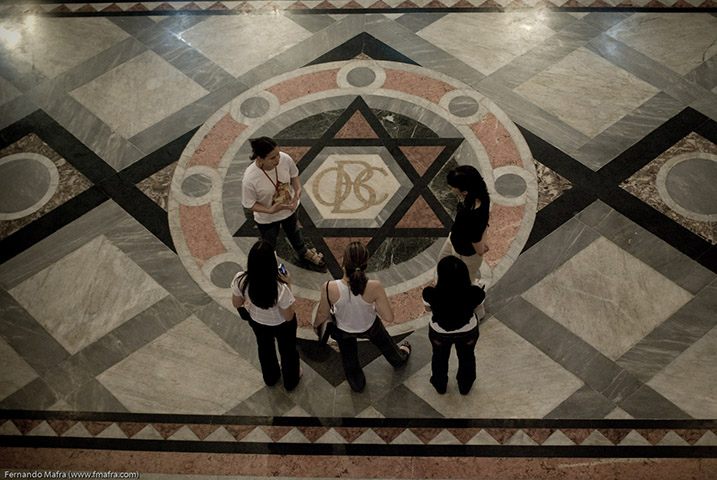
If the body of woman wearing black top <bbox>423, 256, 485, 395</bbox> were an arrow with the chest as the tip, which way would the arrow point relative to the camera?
away from the camera

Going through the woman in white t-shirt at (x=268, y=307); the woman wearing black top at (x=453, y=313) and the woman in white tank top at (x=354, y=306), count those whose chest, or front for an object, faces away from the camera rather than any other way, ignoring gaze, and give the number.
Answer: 3

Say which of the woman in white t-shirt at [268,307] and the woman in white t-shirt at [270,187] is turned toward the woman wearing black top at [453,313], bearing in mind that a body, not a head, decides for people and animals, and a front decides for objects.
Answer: the woman in white t-shirt at [270,187]

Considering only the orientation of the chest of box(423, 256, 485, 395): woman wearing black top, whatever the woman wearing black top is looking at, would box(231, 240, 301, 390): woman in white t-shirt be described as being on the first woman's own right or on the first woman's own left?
on the first woman's own left

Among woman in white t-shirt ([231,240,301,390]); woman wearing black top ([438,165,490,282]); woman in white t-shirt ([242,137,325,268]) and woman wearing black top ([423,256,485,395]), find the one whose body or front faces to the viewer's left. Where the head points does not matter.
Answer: woman wearing black top ([438,165,490,282])

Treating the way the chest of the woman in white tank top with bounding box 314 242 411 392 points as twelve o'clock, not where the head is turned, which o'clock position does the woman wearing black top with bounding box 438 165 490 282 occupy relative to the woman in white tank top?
The woman wearing black top is roughly at 2 o'clock from the woman in white tank top.

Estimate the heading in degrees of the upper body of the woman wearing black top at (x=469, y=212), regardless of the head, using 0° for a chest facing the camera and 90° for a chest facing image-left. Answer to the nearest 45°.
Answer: approximately 90°

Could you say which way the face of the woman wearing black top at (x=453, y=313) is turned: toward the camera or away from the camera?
away from the camera

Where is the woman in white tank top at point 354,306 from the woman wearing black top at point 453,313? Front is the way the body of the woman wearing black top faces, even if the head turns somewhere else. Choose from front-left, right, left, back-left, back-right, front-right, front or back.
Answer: left

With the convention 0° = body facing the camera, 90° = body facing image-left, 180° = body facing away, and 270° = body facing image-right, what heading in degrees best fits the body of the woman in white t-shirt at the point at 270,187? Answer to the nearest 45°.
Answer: approximately 315°

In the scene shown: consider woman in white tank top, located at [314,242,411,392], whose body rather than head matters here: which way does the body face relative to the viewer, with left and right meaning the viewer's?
facing away from the viewer

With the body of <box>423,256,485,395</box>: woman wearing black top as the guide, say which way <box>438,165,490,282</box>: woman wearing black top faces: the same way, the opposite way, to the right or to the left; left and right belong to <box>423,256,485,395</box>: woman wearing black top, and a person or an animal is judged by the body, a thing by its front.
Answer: to the left

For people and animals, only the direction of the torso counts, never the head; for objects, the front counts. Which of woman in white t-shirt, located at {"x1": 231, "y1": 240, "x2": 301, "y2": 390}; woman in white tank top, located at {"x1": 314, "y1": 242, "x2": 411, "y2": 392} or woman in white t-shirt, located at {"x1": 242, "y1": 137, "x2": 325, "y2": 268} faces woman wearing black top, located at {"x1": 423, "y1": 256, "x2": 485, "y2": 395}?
woman in white t-shirt, located at {"x1": 242, "y1": 137, "x2": 325, "y2": 268}

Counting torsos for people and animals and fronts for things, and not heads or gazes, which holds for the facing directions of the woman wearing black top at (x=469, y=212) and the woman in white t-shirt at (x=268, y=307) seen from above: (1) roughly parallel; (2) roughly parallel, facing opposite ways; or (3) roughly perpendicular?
roughly perpendicular

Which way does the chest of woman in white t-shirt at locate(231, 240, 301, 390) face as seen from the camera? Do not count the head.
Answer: away from the camera
